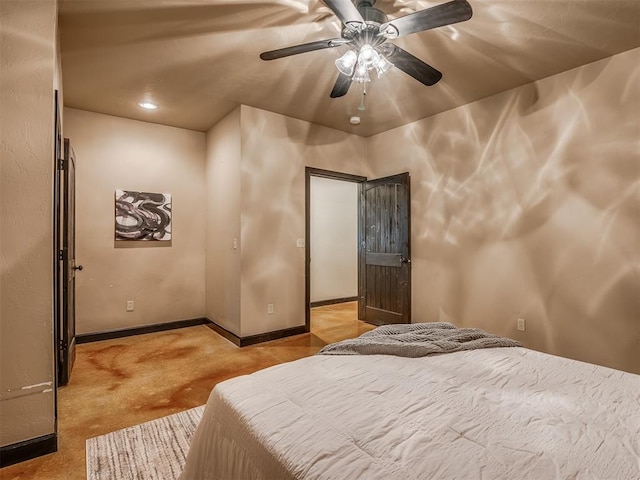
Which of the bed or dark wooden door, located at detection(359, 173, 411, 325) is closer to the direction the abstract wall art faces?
the bed

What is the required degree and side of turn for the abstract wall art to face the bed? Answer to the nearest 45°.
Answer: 0° — it already faces it

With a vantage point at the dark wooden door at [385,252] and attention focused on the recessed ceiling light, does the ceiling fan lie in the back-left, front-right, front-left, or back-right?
front-left

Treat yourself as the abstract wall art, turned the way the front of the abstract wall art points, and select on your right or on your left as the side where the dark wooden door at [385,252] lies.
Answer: on your left

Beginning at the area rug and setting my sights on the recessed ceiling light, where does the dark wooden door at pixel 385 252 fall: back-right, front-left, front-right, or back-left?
front-right

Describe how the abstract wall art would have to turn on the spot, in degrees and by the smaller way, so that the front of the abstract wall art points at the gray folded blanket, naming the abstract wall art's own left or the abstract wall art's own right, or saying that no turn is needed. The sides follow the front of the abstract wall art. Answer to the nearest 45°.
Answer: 0° — it already faces it

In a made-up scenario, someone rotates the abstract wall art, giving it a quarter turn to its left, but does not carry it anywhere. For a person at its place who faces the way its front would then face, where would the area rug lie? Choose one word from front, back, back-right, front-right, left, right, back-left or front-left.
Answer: right

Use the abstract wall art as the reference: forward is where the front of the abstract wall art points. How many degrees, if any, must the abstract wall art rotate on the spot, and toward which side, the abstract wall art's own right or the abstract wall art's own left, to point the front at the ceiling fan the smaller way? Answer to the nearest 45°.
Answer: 0° — it already faces it

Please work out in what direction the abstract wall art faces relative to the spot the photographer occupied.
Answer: facing the viewer
